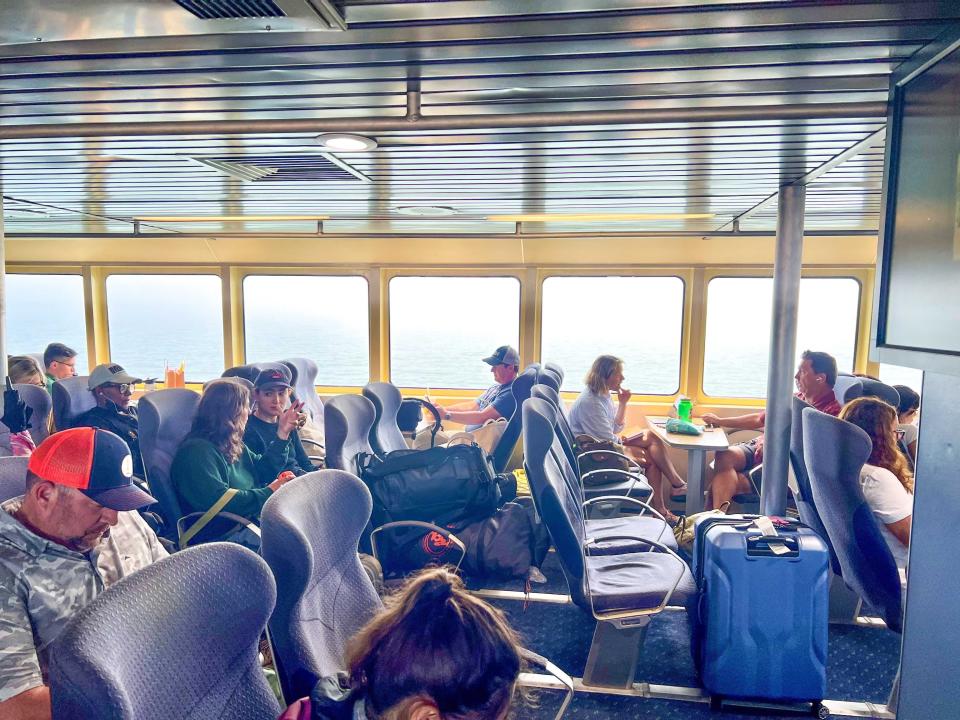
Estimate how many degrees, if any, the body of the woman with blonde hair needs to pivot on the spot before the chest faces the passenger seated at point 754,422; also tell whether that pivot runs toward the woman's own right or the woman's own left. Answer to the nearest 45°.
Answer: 0° — they already face them

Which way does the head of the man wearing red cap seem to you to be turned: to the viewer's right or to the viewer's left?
to the viewer's right

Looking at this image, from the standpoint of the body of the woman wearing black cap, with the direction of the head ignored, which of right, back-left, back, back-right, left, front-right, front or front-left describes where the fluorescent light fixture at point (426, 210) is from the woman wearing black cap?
left

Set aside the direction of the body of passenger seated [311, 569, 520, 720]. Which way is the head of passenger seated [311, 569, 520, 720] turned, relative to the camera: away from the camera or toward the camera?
away from the camera

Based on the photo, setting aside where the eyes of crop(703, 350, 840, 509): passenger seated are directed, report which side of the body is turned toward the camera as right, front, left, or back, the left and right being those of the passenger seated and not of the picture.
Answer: left

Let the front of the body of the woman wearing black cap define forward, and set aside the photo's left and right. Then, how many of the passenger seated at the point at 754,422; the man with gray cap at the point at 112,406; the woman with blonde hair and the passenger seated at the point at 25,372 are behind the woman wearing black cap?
2

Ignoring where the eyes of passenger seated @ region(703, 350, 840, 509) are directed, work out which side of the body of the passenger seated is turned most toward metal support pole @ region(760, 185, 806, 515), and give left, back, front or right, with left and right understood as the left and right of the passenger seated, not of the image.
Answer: left

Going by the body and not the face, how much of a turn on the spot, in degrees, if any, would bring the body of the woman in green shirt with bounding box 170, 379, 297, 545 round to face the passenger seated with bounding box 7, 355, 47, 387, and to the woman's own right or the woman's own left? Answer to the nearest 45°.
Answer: approximately 135° to the woman's own left

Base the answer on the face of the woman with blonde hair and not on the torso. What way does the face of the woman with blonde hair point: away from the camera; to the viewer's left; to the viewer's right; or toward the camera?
to the viewer's right
